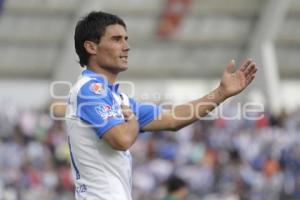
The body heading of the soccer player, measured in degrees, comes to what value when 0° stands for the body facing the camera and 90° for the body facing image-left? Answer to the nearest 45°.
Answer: approximately 270°
